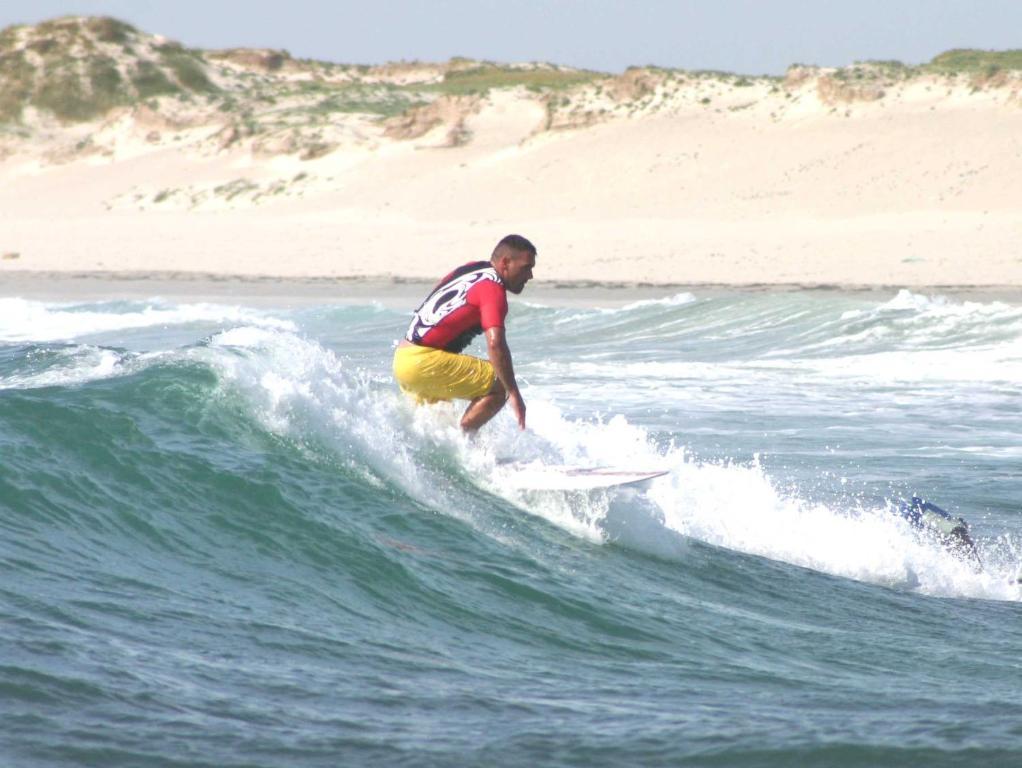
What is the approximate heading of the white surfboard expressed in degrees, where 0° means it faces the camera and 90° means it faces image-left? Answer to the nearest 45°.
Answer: approximately 270°

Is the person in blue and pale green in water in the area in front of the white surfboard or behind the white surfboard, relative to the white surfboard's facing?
in front

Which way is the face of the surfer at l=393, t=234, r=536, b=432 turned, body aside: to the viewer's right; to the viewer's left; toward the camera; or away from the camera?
to the viewer's right
